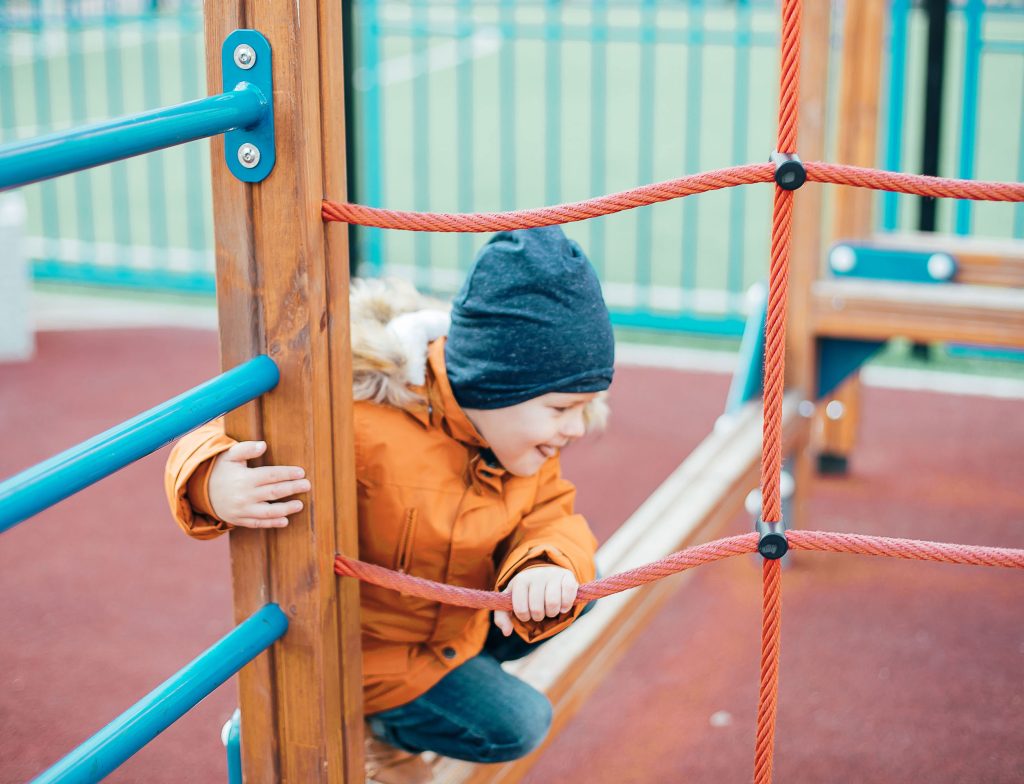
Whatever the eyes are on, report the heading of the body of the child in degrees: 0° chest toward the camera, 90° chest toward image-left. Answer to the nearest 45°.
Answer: approximately 315°

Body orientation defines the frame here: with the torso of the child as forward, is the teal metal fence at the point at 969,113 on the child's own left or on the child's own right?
on the child's own left

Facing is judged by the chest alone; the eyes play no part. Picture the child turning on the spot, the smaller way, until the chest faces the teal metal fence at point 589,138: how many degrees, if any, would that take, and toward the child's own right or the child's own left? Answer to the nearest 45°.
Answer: approximately 135° to the child's own left
